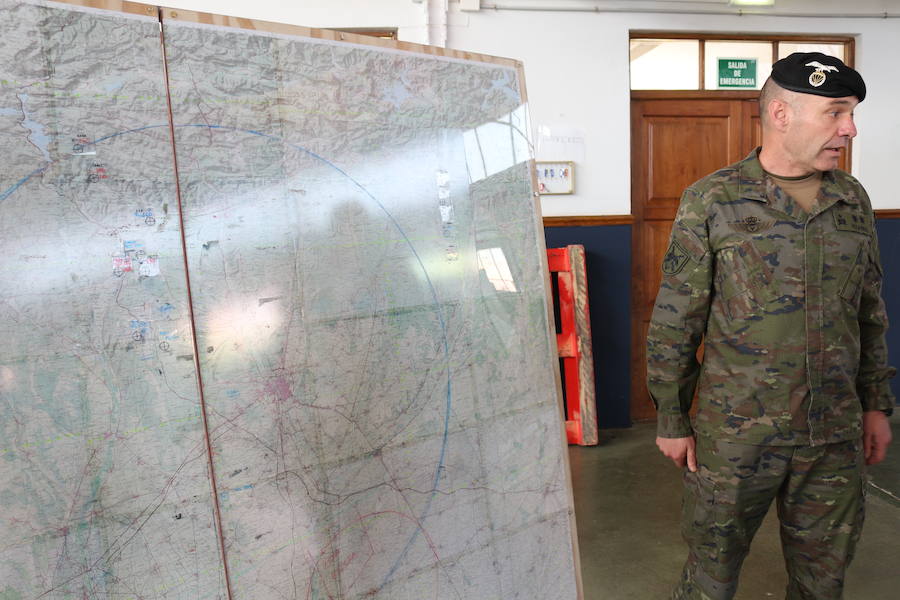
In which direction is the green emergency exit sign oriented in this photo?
toward the camera

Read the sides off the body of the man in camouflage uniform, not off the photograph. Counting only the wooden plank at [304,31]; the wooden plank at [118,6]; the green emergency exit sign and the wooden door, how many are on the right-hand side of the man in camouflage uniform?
2

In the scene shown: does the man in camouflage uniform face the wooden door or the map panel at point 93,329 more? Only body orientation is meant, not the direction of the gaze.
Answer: the map panel

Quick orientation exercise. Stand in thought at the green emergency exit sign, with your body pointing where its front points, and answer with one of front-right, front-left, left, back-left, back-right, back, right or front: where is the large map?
front

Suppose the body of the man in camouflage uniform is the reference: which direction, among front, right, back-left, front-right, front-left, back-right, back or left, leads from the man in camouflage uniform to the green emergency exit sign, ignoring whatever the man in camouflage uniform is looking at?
back-left

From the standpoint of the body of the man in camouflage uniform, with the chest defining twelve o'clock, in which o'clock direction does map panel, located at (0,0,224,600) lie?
The map panel is roughly at 3 o'clock from the man in camouflage uniform.

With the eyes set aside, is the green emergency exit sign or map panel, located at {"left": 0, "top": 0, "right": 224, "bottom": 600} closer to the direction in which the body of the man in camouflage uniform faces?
the map panel

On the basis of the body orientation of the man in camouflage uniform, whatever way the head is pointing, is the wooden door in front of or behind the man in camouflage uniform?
behind

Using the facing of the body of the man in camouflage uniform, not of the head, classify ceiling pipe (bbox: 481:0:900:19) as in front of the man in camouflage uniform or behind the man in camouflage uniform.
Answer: behind

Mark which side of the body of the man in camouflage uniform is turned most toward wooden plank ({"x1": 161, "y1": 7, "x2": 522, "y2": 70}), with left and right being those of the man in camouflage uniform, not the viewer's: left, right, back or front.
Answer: right

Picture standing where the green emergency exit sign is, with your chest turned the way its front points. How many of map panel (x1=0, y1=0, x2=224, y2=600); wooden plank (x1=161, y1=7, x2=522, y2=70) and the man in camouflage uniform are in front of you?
3

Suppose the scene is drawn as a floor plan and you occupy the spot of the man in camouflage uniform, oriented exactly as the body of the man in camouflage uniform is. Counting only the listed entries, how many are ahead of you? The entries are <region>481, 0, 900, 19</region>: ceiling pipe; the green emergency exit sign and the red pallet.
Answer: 0

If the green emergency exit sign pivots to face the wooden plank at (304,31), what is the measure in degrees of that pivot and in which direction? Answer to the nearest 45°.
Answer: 0° — it already faces it

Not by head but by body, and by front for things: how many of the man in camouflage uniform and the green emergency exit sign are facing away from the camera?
0

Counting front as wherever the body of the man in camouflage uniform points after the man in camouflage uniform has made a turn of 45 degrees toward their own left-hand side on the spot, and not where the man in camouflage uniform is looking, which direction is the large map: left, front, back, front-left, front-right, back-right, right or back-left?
back-right

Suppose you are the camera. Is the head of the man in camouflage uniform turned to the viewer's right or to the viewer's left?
to the viewer's right

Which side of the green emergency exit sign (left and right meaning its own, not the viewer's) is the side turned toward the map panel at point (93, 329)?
front

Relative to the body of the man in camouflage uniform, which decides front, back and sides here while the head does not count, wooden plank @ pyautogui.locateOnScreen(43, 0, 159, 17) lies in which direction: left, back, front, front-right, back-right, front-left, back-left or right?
right

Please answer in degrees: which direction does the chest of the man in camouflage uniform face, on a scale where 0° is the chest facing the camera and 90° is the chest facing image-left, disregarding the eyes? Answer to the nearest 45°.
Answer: approximately 315°
